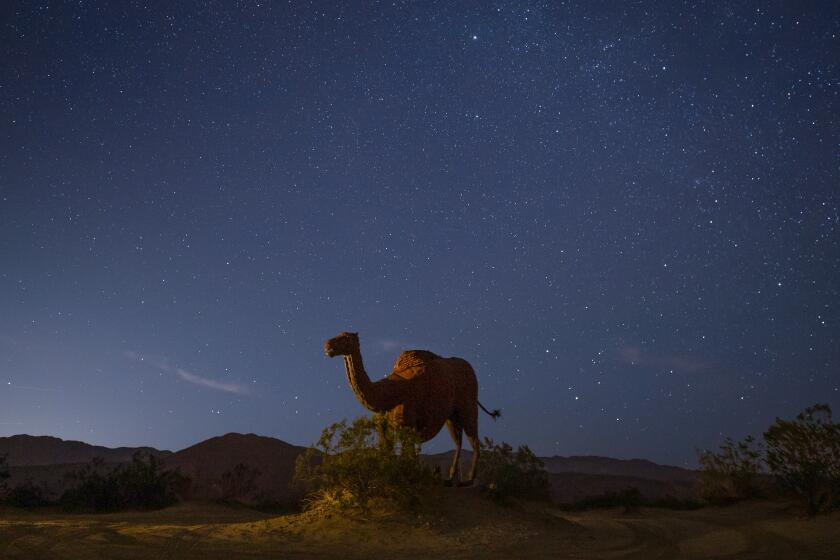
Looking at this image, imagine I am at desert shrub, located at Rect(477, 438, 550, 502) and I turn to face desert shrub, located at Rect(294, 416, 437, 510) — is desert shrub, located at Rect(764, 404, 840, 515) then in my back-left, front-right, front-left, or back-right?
back-left

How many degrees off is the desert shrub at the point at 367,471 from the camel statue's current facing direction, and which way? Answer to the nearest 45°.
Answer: approximately 45° to its left

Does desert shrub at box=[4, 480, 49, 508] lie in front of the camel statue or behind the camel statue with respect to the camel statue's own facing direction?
in front

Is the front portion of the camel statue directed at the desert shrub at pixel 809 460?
no

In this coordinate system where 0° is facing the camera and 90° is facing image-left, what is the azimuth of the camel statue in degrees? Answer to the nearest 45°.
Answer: approximately 90°

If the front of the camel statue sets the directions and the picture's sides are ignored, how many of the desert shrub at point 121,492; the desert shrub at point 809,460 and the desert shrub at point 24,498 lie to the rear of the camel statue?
1

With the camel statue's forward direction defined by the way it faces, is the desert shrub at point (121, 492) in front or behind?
in front
